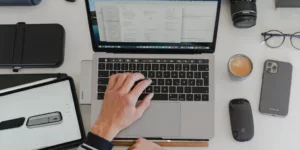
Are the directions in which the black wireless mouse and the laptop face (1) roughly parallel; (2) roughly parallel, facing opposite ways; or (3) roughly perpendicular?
roughly parallel, facing opposite ways

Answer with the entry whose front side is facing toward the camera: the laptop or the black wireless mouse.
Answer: the laptop

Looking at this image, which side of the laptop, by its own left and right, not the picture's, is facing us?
front

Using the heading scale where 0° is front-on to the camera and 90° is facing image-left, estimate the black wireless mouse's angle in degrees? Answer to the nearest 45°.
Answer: approximately 180°
